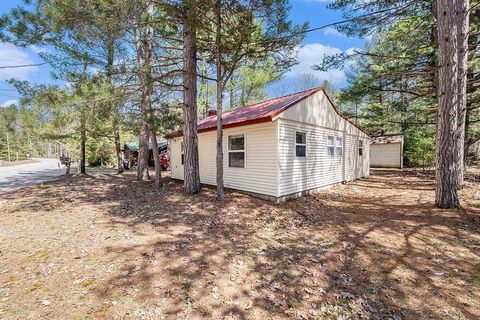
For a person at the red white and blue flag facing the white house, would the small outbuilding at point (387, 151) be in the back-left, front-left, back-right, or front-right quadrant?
front-left

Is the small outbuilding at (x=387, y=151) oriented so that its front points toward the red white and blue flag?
no

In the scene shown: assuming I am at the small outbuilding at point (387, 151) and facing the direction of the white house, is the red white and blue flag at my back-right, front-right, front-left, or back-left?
front-right

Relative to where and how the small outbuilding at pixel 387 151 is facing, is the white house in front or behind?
in front

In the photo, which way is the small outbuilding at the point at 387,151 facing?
toward the camera

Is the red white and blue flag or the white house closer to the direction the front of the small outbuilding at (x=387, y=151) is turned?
the white house
